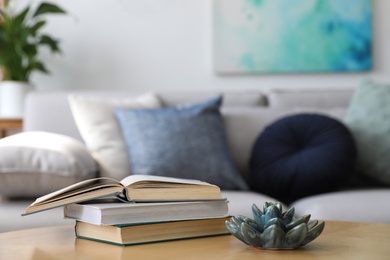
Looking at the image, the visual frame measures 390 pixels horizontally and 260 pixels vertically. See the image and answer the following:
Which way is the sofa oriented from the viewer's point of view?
toward the camera

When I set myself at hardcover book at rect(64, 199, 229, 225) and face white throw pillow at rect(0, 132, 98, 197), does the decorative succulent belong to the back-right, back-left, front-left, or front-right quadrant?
back-right

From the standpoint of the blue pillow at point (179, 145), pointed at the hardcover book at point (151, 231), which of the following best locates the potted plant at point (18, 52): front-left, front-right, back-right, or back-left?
back-right

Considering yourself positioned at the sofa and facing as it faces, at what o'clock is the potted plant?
The potted plant is roughly at 4 o'clock from the sofa.

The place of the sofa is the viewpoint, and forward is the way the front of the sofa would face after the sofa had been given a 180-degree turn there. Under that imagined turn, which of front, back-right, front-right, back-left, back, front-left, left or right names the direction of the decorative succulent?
back

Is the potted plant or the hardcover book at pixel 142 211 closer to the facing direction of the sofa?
the hardcover book

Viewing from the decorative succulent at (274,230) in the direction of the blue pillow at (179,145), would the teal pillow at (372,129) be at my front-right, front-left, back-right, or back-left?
front-right

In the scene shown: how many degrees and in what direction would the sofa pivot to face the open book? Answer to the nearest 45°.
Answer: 0° — it already faces it

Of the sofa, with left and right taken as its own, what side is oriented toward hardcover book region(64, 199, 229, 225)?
front

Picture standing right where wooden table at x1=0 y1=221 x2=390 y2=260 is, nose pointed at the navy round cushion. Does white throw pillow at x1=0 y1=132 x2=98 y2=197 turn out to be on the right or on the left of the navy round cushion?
left

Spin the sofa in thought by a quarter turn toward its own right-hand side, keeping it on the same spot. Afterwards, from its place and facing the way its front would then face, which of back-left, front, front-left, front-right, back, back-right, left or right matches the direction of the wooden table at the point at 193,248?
left

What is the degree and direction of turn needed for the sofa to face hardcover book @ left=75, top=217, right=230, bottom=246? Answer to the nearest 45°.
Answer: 0° — it already faces it
